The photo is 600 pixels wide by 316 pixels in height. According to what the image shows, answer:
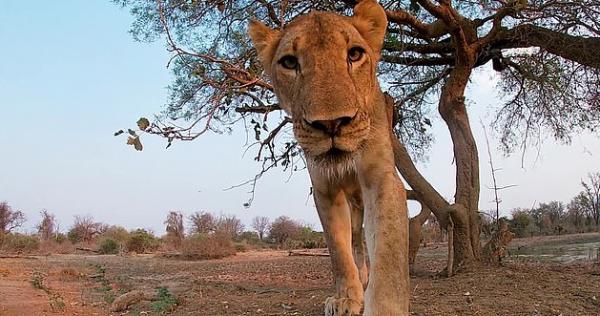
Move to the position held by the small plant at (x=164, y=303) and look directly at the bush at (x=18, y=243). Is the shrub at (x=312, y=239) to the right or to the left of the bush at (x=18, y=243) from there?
right

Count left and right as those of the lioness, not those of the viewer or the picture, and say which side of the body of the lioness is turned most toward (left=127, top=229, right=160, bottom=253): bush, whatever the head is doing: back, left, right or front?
back

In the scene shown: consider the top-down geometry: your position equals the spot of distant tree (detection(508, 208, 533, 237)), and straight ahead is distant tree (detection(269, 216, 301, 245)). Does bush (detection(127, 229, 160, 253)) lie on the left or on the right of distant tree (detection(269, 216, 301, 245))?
left

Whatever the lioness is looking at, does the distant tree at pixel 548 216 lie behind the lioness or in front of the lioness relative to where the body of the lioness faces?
behind

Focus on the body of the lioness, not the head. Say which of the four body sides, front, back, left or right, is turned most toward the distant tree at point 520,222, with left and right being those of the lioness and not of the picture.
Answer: back

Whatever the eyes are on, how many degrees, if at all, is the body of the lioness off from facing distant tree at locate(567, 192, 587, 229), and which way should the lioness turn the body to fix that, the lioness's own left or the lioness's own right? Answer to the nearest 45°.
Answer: approximately 135° to the lioness's own left

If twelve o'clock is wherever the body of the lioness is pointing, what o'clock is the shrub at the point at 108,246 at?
The shrub is roughly at 5 o'clock from the lioness.

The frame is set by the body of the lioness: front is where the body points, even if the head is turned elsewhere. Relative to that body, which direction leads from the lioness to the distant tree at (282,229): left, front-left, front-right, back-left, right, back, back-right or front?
back

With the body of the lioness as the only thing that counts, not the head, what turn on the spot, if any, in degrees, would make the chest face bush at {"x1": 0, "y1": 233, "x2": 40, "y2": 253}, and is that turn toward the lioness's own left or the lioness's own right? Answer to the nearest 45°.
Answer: approximately 135° to the lioness's own right

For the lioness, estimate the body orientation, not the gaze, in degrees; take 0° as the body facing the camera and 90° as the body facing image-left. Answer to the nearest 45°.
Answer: approximately 0°

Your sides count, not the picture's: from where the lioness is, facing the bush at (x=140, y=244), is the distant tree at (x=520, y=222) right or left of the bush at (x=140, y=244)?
right

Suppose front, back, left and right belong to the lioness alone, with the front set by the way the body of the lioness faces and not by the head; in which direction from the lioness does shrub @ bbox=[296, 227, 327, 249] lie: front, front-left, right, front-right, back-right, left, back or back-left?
back
